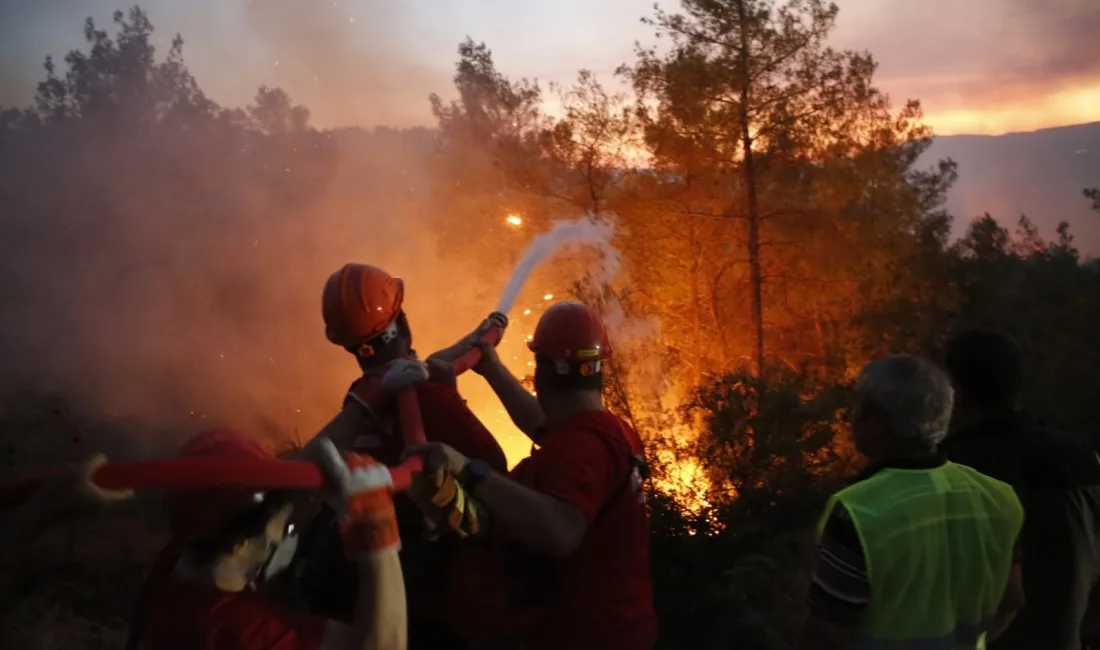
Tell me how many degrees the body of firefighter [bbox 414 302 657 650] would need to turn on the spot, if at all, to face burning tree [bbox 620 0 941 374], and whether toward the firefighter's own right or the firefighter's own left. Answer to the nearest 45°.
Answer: approximately 45° to the firefighter's own right

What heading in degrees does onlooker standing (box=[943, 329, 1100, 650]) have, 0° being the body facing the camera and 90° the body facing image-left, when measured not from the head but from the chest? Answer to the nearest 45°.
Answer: approximately 135°

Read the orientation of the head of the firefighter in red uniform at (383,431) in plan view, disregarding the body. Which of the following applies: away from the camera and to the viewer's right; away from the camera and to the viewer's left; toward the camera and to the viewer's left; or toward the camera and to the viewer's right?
away from the camera and to the viewer's right

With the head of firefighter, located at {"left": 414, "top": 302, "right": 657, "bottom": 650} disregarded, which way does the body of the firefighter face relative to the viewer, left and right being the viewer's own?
facing away from the viewer and to the left of the viewer

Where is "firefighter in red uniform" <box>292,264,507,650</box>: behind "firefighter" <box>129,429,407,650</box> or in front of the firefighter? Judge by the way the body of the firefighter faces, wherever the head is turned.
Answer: in front

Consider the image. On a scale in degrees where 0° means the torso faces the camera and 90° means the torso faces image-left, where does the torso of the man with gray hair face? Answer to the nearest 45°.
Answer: approximately 135°

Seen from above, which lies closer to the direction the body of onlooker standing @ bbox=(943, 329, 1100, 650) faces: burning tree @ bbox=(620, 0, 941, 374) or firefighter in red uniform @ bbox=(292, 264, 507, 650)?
the burning tree

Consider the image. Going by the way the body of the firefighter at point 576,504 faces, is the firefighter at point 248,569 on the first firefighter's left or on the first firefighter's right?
on the first firefighter's left

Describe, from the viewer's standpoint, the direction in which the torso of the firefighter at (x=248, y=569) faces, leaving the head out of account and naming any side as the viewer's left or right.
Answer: facing away from the viewer and to the right of the viewer

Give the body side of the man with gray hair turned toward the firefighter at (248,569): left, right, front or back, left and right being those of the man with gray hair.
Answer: left

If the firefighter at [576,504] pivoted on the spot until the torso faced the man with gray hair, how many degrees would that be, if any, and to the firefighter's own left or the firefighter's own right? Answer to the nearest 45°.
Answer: approximately 135° to the firefighter's own right

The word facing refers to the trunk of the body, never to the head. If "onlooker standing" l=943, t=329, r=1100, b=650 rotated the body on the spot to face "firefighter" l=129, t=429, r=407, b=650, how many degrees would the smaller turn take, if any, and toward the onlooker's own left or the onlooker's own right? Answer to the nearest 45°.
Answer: approximately 90° to the onlooker's own left

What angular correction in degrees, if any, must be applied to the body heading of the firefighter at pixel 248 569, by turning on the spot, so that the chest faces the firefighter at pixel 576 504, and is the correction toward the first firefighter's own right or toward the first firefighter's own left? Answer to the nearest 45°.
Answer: approximately 45° to the first firefighter's own right
